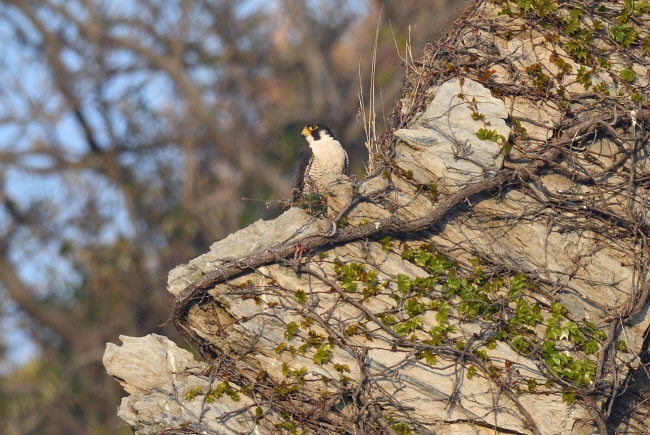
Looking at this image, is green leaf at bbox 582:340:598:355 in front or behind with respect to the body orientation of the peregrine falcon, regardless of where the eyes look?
in front

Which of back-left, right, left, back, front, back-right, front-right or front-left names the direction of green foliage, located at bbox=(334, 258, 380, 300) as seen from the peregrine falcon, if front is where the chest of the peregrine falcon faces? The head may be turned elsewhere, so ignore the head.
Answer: front-right

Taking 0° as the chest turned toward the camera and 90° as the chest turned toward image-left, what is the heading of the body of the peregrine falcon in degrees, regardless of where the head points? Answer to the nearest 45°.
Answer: approximately 315°

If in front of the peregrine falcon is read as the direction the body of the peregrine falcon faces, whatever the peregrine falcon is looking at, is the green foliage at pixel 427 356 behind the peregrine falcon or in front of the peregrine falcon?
in front
